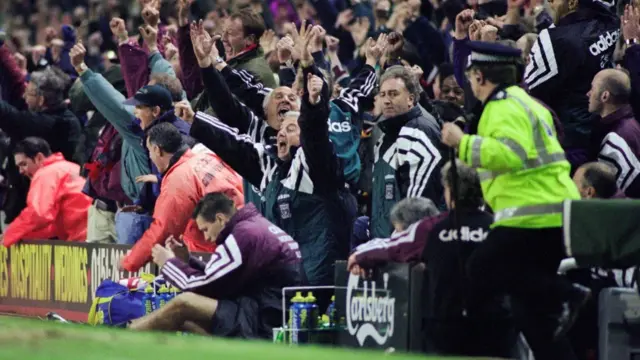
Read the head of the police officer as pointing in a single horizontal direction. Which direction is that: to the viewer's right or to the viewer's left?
to the viewer's left

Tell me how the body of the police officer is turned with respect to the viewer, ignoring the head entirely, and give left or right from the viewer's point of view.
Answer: facing away from the viewer and to the left of the viewer
